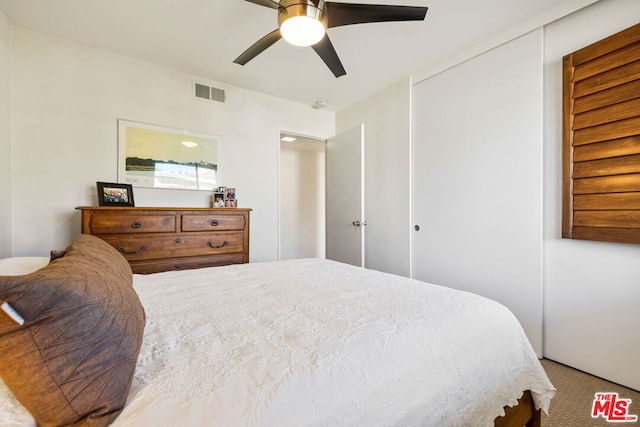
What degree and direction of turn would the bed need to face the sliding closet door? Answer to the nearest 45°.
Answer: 0° — it already faces it

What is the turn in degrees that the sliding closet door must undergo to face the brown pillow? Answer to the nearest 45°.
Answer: approximately 45° to its left

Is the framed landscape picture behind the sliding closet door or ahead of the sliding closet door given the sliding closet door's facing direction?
ahead

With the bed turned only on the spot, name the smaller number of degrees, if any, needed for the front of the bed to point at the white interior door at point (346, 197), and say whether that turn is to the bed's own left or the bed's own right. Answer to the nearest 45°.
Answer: approximately 45° to the bed's own left

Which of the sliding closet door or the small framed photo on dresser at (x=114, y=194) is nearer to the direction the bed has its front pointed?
the sliding closet door

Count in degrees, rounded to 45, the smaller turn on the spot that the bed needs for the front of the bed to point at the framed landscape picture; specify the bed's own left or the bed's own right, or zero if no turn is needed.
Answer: approximately 90° to the bed's own left

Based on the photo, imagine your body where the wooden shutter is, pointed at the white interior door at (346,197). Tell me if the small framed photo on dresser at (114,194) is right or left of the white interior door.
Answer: left

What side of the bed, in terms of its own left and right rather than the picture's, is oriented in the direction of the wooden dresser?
left

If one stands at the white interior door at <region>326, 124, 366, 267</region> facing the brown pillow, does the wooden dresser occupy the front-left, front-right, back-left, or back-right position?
front-right

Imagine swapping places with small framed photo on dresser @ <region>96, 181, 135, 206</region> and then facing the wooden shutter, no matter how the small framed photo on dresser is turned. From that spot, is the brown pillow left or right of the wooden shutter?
right

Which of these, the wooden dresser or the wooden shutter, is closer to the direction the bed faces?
the wooden shutter

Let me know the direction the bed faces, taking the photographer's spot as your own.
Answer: facing away from the viewer and to the right of the viewer

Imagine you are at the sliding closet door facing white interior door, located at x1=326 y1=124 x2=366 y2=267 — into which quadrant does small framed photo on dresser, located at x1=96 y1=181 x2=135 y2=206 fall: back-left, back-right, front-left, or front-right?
front-left

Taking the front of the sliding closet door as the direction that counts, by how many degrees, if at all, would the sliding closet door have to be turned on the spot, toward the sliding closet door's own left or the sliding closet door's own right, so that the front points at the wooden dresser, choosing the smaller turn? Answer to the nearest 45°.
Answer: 0° — it already faces it

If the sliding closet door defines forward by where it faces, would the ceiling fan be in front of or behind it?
in front

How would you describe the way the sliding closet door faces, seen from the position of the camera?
facing the viewer and to the left of the viewer
